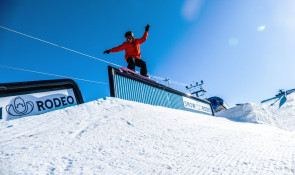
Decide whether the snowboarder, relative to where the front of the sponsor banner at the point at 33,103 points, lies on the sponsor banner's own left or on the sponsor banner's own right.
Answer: on the sponsor banner's own left

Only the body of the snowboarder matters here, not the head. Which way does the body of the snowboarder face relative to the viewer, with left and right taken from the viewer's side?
facing the viewer

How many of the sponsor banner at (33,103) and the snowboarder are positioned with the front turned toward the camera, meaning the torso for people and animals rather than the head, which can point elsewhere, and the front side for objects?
2

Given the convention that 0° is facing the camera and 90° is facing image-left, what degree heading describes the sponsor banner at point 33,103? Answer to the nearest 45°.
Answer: approximately 0°

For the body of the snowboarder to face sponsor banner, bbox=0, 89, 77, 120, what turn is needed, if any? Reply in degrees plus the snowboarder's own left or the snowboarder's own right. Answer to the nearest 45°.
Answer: approximately 45° to the snowboarder's own right

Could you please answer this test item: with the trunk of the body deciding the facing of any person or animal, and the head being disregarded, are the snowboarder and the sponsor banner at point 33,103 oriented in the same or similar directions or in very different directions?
same or similar directions
